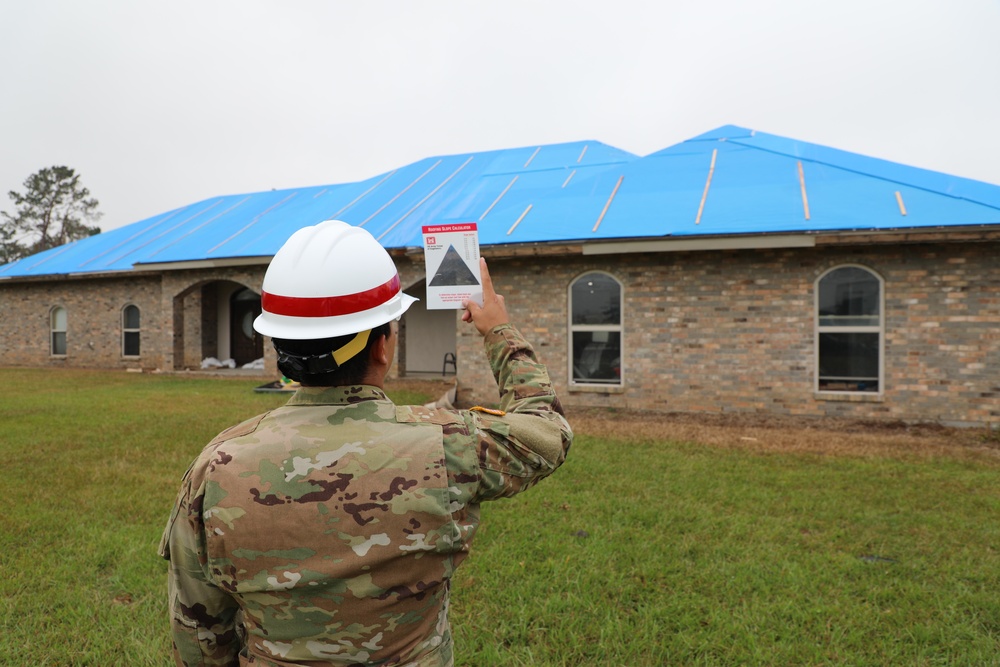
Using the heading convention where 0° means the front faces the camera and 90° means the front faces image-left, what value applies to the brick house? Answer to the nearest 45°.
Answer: approximately 45°

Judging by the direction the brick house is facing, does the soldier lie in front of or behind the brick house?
in front
